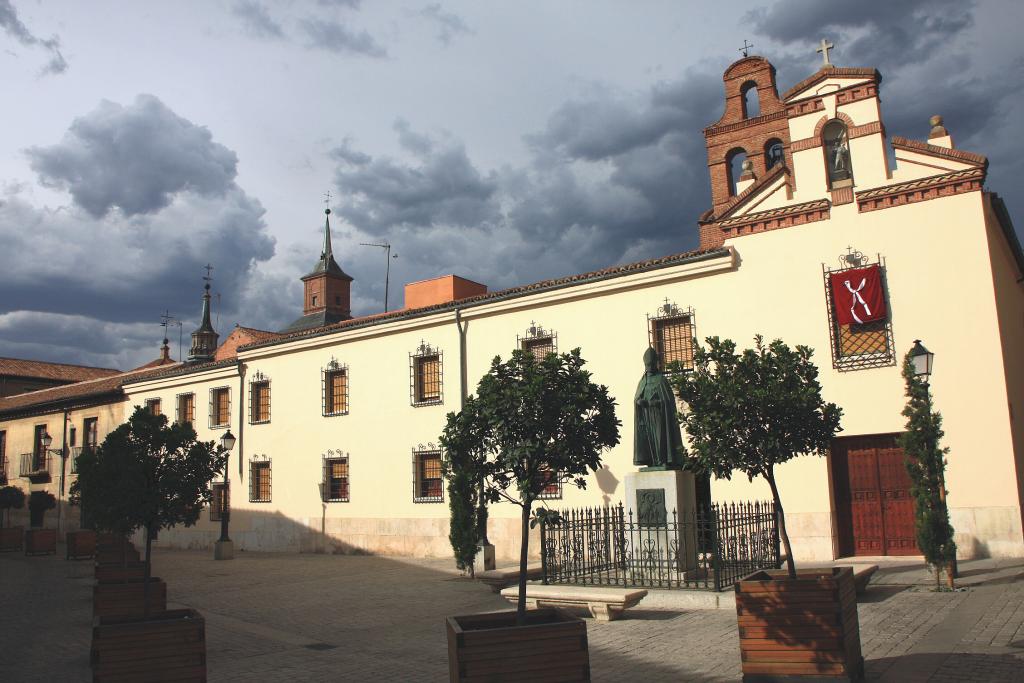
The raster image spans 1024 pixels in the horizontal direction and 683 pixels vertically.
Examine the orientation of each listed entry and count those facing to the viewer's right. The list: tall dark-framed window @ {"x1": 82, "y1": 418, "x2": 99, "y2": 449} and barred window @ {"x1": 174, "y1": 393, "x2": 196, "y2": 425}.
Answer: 0

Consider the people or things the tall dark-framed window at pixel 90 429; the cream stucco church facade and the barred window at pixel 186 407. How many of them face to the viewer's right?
0

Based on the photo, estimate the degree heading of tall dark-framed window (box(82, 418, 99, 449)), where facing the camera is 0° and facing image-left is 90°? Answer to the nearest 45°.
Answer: approximately 45°

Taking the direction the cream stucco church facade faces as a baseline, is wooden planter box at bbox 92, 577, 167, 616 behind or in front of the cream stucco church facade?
in front

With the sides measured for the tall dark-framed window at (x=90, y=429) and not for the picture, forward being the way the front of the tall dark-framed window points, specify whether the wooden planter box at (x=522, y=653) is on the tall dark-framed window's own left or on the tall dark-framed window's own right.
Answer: on the tall dark-framed window's own left

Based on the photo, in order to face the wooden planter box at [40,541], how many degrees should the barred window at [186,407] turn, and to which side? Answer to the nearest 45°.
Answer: approximately 45° to its right

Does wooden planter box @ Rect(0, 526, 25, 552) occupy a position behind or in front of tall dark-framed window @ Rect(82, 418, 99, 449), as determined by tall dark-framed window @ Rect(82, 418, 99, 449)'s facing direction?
in front

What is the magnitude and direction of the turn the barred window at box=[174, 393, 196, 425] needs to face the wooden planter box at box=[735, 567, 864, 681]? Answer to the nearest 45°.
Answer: approximately 45° to its left

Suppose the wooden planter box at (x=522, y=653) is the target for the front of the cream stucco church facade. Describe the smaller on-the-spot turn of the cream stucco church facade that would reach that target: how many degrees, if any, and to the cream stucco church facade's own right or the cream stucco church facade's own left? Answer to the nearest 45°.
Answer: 0° — it already faces it

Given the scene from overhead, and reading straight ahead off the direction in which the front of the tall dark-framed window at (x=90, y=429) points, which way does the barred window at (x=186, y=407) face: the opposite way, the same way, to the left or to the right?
the same way

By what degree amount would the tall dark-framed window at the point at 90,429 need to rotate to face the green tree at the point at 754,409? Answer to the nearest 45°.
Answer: approximately 45° to its left

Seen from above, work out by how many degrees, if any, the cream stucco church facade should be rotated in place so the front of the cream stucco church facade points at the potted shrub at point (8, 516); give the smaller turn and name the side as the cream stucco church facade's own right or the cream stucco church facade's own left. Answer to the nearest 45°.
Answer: approximately 90° to the cream stucco church facade's own right

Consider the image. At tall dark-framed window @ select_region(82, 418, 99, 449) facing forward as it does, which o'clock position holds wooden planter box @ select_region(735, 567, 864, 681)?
The wooden planter box is roughly at 10 o'clock from the tall dark-framed window.

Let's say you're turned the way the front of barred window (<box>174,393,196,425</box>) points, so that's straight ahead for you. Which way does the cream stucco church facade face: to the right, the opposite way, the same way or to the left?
the same way

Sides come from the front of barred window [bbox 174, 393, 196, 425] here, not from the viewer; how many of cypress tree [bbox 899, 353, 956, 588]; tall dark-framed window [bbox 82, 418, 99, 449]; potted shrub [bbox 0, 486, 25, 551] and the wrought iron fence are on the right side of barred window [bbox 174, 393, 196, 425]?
2
